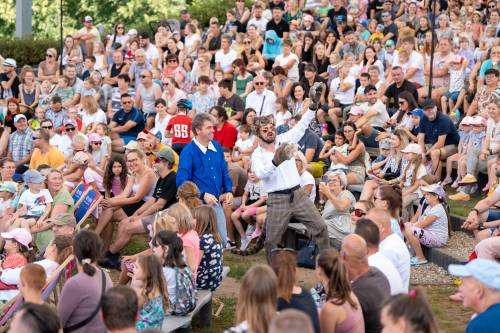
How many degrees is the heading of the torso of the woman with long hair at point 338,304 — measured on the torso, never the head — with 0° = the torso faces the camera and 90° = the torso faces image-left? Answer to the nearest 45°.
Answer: approximately 135°

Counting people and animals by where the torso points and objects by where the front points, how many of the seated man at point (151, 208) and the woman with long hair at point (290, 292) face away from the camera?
1

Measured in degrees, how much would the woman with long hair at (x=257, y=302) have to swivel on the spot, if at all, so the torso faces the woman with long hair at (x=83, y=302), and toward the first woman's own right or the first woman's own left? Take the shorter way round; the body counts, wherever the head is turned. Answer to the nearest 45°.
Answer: approximately 45° to the first woman's own left

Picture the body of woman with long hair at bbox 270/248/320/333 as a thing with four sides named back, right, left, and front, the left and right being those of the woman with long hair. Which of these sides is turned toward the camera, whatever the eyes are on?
back

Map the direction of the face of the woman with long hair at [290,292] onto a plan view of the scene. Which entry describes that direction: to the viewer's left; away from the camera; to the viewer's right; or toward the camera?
away from the camera

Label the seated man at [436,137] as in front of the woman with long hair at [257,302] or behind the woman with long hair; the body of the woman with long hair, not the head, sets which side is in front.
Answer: in front

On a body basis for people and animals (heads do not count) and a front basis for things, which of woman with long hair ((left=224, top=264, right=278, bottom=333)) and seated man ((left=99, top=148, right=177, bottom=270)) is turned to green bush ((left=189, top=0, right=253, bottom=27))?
the woman with long hair

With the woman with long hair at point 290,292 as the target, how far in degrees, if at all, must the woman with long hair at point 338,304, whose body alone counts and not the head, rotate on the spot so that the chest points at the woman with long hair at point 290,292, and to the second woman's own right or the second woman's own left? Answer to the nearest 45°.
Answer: approximately 45° to the second woman's own left

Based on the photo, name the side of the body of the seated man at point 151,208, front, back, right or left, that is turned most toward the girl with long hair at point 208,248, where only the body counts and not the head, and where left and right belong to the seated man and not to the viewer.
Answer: left

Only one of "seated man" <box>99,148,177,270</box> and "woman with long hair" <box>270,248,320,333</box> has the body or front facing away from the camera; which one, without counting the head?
the woman with long hair

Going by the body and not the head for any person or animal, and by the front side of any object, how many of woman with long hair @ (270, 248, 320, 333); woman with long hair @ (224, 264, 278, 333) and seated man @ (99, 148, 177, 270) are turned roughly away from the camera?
2

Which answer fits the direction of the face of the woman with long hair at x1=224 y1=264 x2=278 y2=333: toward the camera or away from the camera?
away from the camera

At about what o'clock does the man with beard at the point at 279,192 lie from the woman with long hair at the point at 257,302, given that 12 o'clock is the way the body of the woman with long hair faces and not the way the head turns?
The man with beard is roughly at 12 o'clock from the woman with long hair.

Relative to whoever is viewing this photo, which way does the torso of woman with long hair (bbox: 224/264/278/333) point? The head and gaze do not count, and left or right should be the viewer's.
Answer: facing away from the viewer

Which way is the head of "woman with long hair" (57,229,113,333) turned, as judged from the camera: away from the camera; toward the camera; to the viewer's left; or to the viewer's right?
away from the camera

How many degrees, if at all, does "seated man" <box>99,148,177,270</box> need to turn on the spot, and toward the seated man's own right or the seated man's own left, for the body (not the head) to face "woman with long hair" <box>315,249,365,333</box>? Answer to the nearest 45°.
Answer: approximately 90° to the seated man's own left

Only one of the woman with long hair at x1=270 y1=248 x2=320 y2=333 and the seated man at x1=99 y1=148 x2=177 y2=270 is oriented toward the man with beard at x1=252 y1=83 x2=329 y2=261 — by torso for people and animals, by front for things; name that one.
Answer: the woman with long hair
